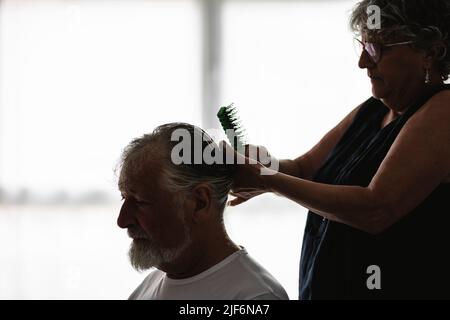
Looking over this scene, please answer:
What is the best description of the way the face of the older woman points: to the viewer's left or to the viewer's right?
to the viewer's left

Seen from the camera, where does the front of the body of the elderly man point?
to the viewer's left

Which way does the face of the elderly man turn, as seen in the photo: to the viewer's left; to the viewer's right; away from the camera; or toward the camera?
to the viewer's left
